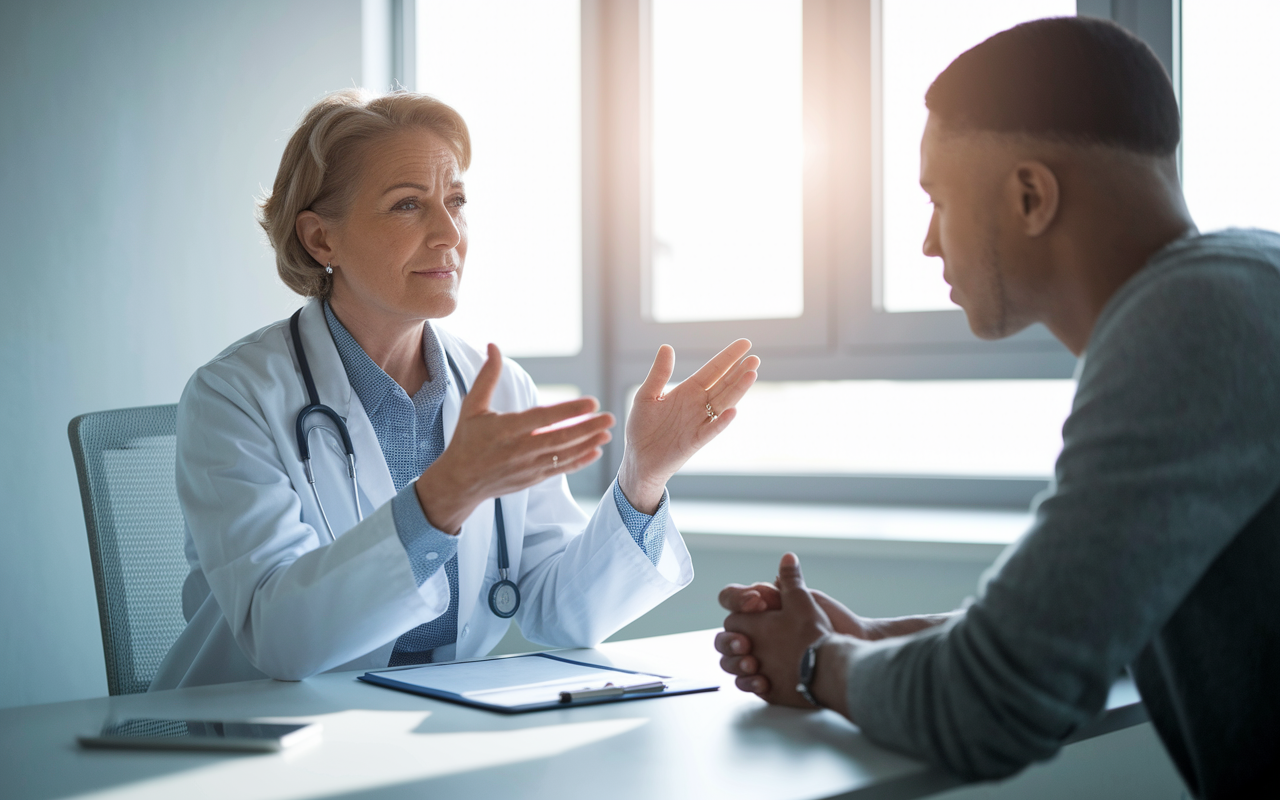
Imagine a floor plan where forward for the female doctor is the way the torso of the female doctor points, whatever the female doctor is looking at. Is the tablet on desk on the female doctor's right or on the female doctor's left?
on the female doctor's right

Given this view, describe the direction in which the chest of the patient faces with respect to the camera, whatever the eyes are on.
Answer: to the viewer's left

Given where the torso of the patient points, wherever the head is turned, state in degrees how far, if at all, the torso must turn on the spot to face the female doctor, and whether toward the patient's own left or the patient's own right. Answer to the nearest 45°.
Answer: approximately 45° to the patient's own right

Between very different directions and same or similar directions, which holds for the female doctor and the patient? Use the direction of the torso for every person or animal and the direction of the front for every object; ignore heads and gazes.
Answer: very different directions

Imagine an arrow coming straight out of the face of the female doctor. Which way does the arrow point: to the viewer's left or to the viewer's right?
to the viewer's right

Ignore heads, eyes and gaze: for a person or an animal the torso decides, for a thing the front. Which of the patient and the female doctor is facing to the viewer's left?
the patient

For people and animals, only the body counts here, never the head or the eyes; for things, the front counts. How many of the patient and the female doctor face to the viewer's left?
1
